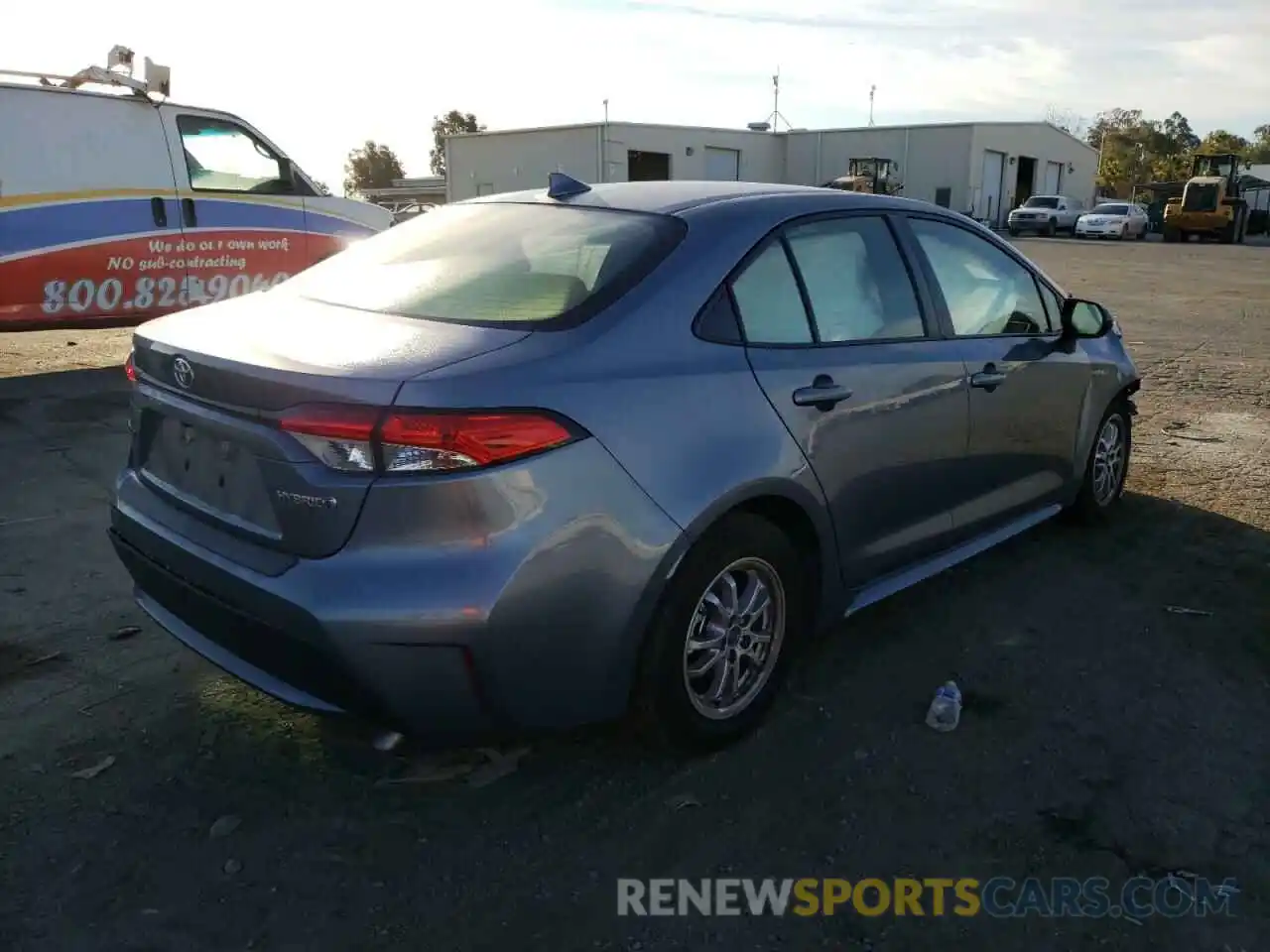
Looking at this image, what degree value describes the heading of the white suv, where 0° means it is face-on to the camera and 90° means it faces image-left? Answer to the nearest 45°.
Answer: approximately 45°

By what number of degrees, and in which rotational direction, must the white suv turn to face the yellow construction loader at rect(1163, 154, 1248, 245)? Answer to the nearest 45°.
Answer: approximately 135° to its left

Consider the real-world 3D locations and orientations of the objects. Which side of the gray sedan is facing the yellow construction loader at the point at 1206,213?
front

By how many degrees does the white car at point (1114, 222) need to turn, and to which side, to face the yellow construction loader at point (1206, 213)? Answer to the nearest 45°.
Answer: approximately 135° to its left

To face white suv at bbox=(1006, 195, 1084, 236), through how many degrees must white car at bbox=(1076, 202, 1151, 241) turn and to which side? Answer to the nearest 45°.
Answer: approximately 45° to its right

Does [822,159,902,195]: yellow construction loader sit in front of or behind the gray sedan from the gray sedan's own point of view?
in front

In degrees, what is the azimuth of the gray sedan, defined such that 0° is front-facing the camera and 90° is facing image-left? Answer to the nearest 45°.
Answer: approximately 225°

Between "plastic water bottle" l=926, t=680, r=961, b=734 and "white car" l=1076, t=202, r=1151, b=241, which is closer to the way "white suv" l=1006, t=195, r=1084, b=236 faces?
the plastic water bottle

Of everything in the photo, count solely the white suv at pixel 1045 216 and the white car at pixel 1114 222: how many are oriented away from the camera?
0

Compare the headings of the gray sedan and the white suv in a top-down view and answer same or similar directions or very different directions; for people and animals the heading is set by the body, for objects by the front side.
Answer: very different directions

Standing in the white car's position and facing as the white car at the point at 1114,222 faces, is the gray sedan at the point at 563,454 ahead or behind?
ahead
